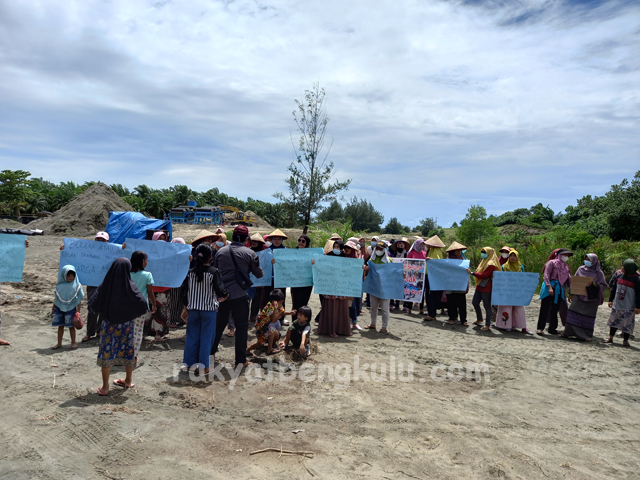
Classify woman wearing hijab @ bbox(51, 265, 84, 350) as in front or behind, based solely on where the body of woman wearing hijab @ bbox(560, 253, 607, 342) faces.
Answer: in front

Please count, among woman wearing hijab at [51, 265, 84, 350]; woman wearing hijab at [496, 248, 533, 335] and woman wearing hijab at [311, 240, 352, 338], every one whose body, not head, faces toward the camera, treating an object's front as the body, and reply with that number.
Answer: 3

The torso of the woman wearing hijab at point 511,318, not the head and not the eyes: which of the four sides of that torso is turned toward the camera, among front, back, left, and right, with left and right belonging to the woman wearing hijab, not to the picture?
front

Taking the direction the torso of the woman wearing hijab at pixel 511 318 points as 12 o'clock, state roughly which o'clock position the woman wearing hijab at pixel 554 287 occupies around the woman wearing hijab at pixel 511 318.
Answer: the woman wearing hijab at pixel 554 287 is roughly at 9 o'clock from the woman wearing hijab at pixel 511 318.

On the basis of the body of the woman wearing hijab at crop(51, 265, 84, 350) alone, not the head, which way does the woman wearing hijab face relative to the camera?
toward the camera

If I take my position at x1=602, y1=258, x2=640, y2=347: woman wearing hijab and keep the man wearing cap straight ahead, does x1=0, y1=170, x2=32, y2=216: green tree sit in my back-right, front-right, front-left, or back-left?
front-right

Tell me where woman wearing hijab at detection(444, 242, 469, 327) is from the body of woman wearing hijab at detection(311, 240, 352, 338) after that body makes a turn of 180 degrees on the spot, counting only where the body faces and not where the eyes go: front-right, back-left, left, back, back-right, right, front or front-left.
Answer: front-right

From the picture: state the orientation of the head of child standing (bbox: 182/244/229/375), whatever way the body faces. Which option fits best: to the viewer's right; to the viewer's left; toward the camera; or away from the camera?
away from the camera

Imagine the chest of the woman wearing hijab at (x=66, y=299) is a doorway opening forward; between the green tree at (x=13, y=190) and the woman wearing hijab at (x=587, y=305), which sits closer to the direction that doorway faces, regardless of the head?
the woman wearing hijab

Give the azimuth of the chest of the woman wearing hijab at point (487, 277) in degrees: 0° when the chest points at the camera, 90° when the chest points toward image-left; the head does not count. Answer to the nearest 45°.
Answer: approximately 45°

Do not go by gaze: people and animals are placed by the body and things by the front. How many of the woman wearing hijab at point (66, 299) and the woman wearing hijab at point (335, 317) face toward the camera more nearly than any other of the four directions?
2

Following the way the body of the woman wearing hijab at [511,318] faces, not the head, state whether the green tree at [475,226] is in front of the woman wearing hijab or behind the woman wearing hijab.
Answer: behind

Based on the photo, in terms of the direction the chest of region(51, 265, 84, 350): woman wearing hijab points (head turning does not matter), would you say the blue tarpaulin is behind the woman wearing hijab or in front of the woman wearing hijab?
behind

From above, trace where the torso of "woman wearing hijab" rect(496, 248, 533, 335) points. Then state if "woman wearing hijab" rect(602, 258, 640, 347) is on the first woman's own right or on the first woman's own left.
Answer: on the first woman's own left

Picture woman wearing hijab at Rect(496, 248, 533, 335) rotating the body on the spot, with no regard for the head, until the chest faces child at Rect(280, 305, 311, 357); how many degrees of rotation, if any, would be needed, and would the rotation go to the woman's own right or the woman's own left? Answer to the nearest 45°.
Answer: approximately 45° to the woman's own right
